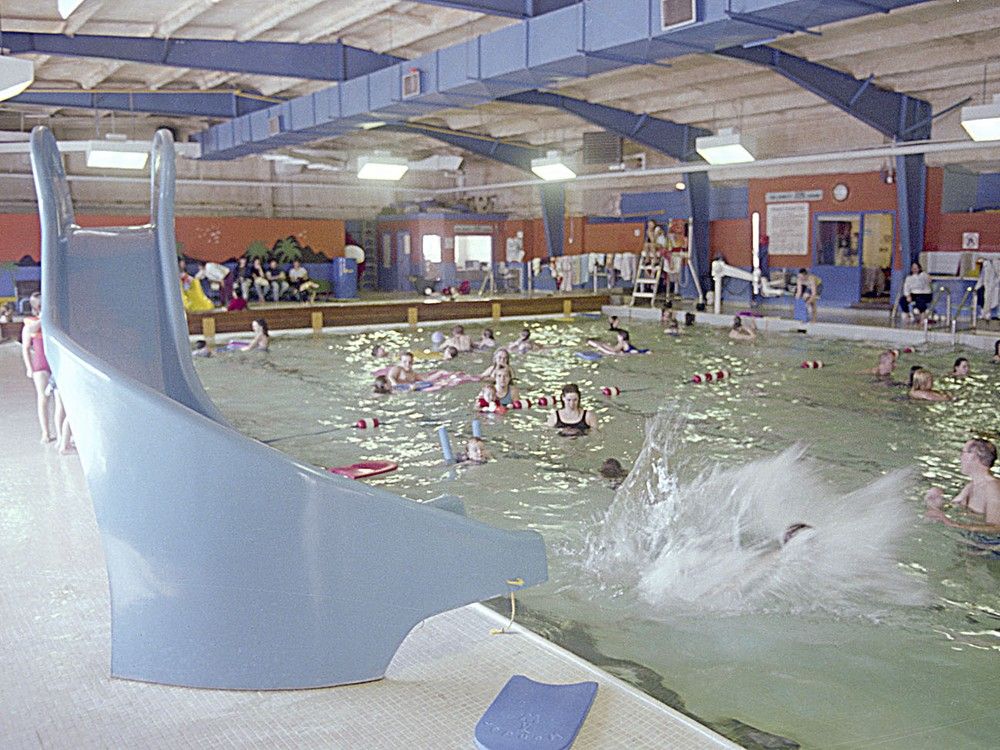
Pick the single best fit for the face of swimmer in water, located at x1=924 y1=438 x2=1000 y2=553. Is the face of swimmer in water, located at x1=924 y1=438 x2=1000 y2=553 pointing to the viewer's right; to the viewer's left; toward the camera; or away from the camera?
to the viewer's left

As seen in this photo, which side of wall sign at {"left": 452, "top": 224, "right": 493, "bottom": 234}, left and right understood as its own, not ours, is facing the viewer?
front

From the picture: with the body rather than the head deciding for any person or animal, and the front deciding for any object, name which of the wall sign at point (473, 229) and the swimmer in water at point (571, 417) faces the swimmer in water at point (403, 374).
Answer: the wall sign

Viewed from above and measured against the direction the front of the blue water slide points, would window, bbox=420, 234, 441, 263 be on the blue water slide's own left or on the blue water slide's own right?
on the blue water slide's own left

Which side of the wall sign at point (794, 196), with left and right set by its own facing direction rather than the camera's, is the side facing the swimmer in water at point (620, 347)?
front

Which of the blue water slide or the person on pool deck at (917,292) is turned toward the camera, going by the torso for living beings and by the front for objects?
the person on pool deck

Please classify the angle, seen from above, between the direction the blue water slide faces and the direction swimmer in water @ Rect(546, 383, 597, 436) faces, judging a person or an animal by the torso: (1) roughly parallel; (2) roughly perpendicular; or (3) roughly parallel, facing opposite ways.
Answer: roughly perpendicular

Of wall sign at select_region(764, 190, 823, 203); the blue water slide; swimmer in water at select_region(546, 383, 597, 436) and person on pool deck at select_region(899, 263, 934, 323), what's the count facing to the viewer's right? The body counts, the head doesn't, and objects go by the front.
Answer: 1

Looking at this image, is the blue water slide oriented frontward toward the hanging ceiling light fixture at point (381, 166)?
no

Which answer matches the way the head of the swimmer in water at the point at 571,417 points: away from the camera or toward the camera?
toward the camera

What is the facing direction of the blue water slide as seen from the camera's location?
facing to the right of the viewer

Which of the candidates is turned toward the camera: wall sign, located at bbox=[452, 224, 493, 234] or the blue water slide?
the wall sign

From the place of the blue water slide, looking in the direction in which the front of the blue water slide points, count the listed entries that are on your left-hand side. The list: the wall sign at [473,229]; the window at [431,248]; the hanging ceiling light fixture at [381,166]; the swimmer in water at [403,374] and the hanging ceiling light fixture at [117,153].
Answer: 5

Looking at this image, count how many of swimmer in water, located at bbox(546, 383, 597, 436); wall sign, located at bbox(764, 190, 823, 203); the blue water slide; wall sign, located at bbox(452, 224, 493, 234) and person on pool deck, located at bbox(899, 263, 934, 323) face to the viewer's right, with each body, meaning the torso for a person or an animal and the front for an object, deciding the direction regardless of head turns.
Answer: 1

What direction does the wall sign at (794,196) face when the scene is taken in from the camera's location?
facing the viewer

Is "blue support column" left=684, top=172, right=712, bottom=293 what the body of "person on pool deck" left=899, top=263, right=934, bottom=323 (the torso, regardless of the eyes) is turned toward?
no

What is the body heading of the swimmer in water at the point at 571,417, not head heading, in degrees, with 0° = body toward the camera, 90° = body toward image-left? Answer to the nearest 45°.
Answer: approximately 0°

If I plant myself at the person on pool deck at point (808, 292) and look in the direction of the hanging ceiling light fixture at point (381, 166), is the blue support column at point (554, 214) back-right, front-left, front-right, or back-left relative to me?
front-right

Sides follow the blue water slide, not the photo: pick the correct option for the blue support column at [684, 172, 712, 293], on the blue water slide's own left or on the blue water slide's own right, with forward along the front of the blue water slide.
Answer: on the blue water slide's own left
